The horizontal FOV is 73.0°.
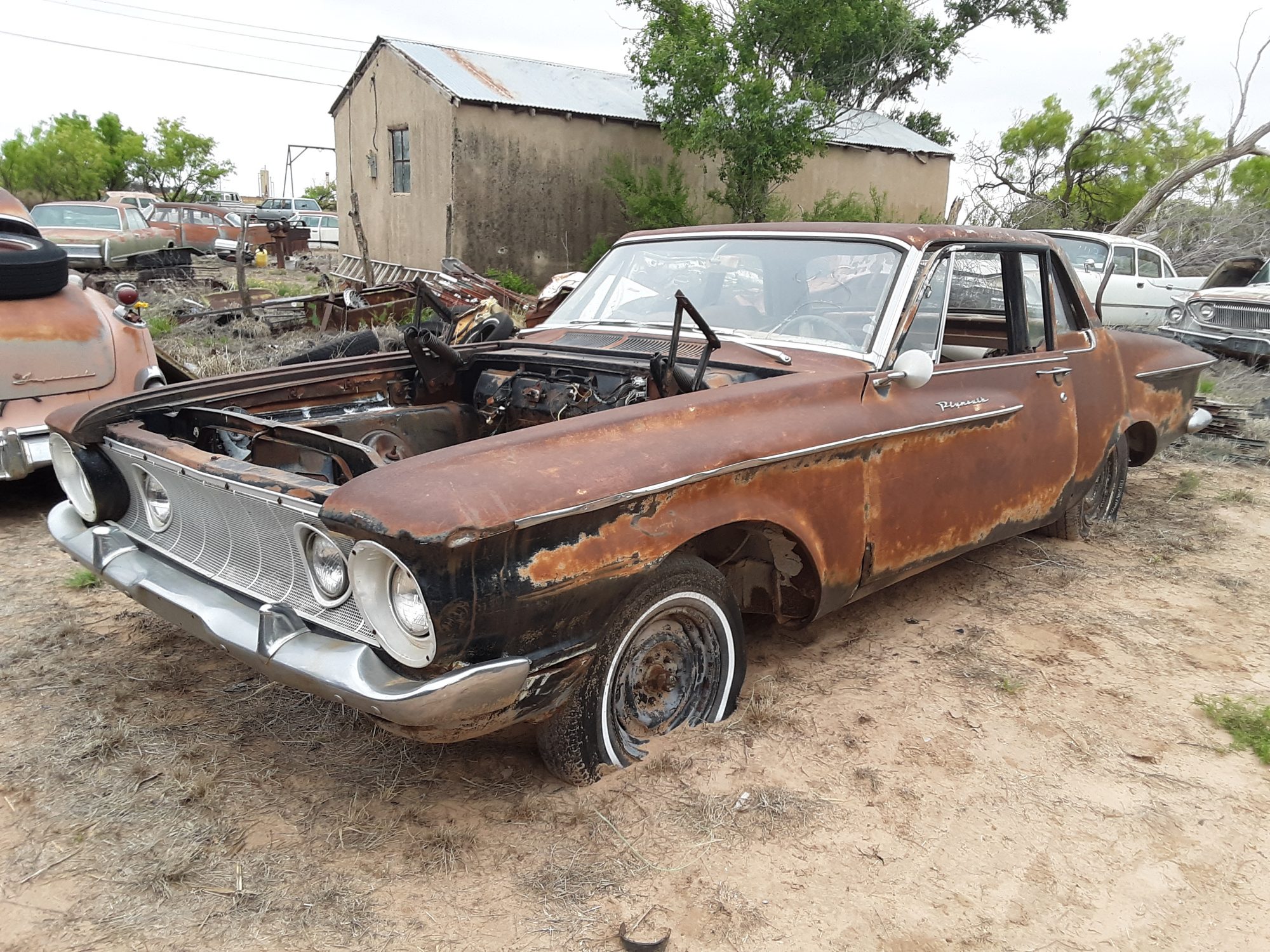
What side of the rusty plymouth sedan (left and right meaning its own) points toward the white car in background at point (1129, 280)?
back

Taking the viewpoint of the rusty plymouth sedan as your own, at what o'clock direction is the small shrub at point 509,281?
The small shrub is roughly at 4 o'clock from the rusty plymouth sedan.

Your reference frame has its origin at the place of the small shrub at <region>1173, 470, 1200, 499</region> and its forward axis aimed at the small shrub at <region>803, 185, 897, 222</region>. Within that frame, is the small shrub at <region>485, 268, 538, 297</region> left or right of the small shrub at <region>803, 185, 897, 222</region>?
left

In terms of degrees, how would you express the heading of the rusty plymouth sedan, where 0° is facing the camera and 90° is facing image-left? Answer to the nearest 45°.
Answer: approximately 45°

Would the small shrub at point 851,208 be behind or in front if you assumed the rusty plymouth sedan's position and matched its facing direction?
behind

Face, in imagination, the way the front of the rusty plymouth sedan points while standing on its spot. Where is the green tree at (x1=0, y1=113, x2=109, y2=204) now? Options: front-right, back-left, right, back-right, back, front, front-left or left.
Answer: right

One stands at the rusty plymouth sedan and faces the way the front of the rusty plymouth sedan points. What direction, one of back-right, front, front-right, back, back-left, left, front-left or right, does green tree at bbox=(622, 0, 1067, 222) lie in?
back-right

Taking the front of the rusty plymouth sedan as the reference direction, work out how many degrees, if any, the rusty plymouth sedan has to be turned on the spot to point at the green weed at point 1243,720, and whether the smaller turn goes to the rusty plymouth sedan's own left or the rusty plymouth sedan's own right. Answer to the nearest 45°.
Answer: approximately 135° to the rusty plymouth sedan's own left
